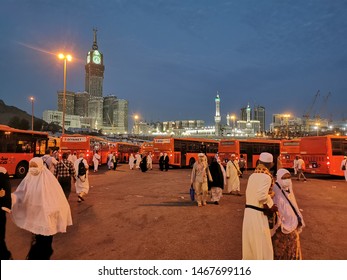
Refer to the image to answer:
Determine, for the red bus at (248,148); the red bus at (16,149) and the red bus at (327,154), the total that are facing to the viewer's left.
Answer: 0
